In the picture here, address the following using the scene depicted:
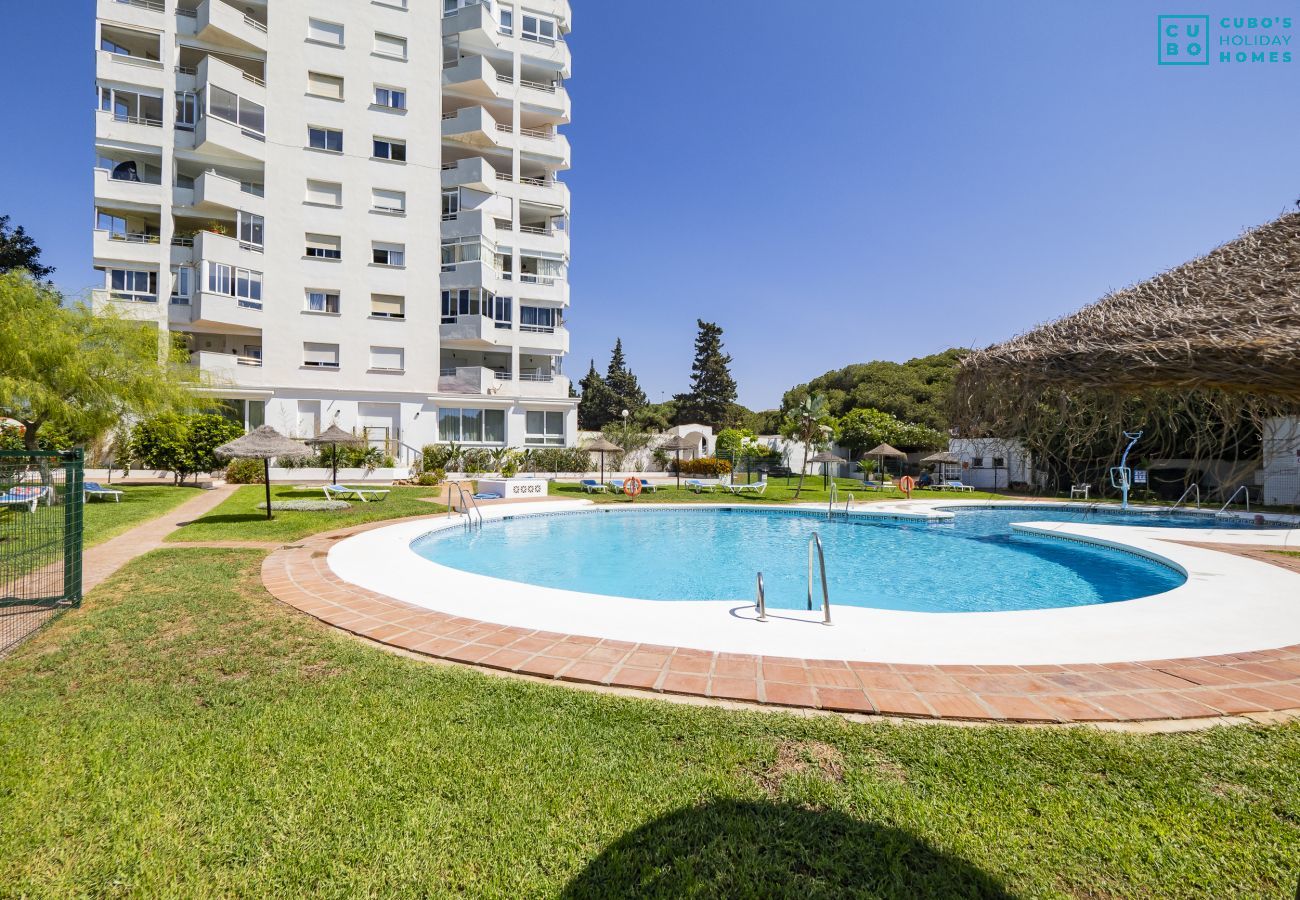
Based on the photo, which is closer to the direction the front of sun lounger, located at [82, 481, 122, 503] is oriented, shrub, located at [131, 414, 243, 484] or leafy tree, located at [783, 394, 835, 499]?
the leafy tree

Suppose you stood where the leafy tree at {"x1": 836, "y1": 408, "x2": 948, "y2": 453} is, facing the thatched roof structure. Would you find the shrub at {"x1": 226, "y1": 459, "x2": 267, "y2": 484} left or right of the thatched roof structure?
right

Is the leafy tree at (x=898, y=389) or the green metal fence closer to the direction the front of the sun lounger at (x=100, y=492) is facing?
the leafy tree

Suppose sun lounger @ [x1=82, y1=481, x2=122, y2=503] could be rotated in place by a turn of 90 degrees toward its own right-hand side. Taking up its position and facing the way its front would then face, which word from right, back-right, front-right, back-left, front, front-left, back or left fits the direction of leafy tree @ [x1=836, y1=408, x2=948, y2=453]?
left

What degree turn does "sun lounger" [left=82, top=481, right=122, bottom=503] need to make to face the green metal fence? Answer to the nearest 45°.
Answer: approximately 90° to its right

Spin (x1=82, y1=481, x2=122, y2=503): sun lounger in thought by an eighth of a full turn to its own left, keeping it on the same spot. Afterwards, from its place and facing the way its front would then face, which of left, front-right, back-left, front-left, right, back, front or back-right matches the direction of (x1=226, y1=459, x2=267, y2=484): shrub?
front

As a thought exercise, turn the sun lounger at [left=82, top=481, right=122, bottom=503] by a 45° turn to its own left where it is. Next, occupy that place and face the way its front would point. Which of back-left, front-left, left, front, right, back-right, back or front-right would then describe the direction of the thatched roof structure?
back-right

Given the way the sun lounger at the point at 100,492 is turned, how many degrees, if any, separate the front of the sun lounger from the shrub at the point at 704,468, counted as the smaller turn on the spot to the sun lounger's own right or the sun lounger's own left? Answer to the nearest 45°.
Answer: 0° — it already faces it

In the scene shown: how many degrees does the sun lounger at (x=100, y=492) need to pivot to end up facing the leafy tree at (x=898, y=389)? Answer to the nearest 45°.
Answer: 0° — it already faces it

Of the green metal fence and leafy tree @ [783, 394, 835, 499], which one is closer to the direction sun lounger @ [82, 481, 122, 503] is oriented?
the leafy tree

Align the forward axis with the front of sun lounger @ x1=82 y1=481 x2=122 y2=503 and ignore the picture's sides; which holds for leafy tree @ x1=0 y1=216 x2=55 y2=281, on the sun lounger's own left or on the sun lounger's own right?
on the sun lounger's own left

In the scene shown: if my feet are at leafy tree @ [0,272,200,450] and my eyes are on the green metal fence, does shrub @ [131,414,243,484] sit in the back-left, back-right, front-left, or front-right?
back-left

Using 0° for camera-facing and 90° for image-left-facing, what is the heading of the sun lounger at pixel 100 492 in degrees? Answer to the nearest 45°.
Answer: approximately 270°
